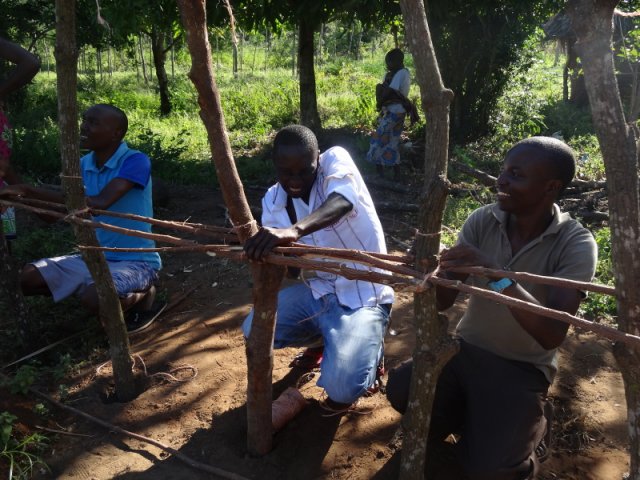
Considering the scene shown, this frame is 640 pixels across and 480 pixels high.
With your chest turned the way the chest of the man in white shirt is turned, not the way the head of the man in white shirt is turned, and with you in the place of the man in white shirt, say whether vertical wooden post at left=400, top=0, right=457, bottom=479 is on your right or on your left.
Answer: on your left

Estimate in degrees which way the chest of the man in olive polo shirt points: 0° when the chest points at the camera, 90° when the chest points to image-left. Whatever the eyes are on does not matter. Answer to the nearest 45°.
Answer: approximately 45°

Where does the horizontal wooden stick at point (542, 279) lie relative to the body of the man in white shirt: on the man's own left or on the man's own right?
on the man's own left

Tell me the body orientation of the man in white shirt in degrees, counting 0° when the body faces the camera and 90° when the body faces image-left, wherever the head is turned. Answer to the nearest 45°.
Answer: approximately 45°

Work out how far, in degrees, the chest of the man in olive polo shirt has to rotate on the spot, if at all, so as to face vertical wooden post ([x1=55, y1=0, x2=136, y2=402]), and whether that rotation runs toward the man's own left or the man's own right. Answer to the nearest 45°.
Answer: approximately 45° to the man's own right

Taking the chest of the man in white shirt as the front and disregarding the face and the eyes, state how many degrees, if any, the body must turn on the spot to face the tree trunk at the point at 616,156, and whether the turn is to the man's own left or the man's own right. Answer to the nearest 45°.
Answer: approximately 90° to the man's own left
